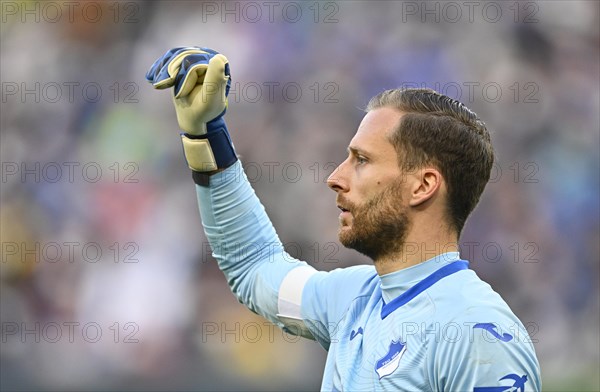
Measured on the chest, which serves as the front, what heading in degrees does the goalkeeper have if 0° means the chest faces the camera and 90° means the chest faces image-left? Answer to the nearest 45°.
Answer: approximately 45°

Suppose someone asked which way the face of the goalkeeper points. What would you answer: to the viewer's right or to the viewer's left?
to the viewer's left
